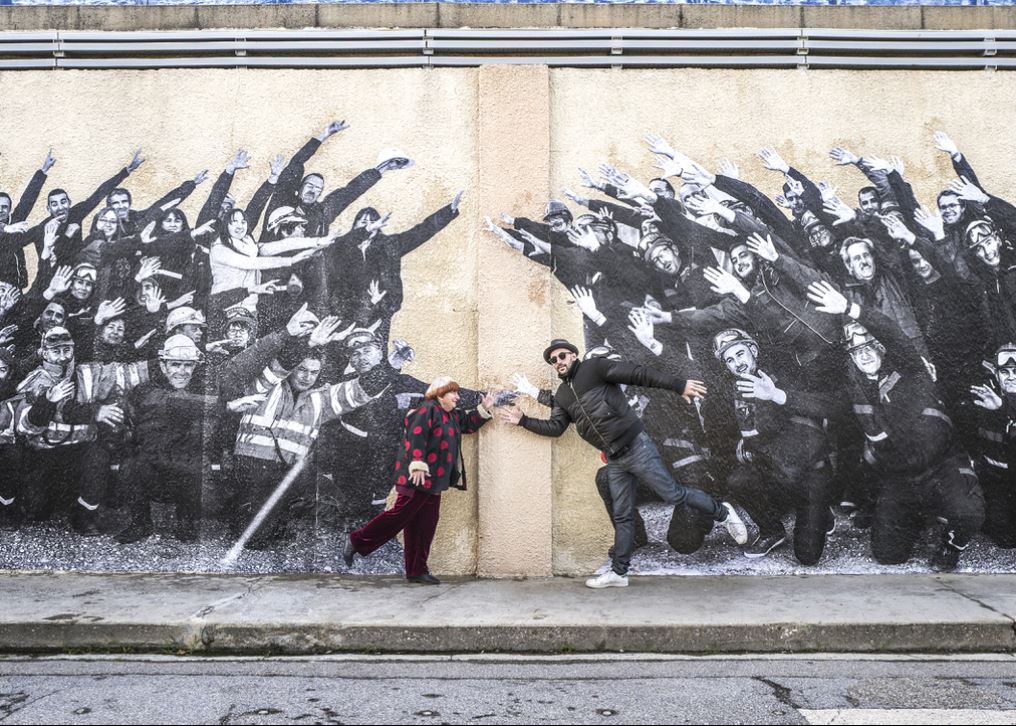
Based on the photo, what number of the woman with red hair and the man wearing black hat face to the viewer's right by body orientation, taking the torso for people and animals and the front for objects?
1

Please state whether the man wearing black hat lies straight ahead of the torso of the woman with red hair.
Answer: yes

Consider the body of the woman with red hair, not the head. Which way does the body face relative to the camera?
to the viewer's right

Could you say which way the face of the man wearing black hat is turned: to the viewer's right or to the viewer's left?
to the viewer's left

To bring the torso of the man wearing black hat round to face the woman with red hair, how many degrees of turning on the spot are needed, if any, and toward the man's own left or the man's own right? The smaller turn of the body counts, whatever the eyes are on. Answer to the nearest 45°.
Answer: approximately 45° to the man's own right

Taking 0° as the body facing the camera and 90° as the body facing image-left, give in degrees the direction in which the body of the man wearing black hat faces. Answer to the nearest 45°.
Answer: approximately 45°
